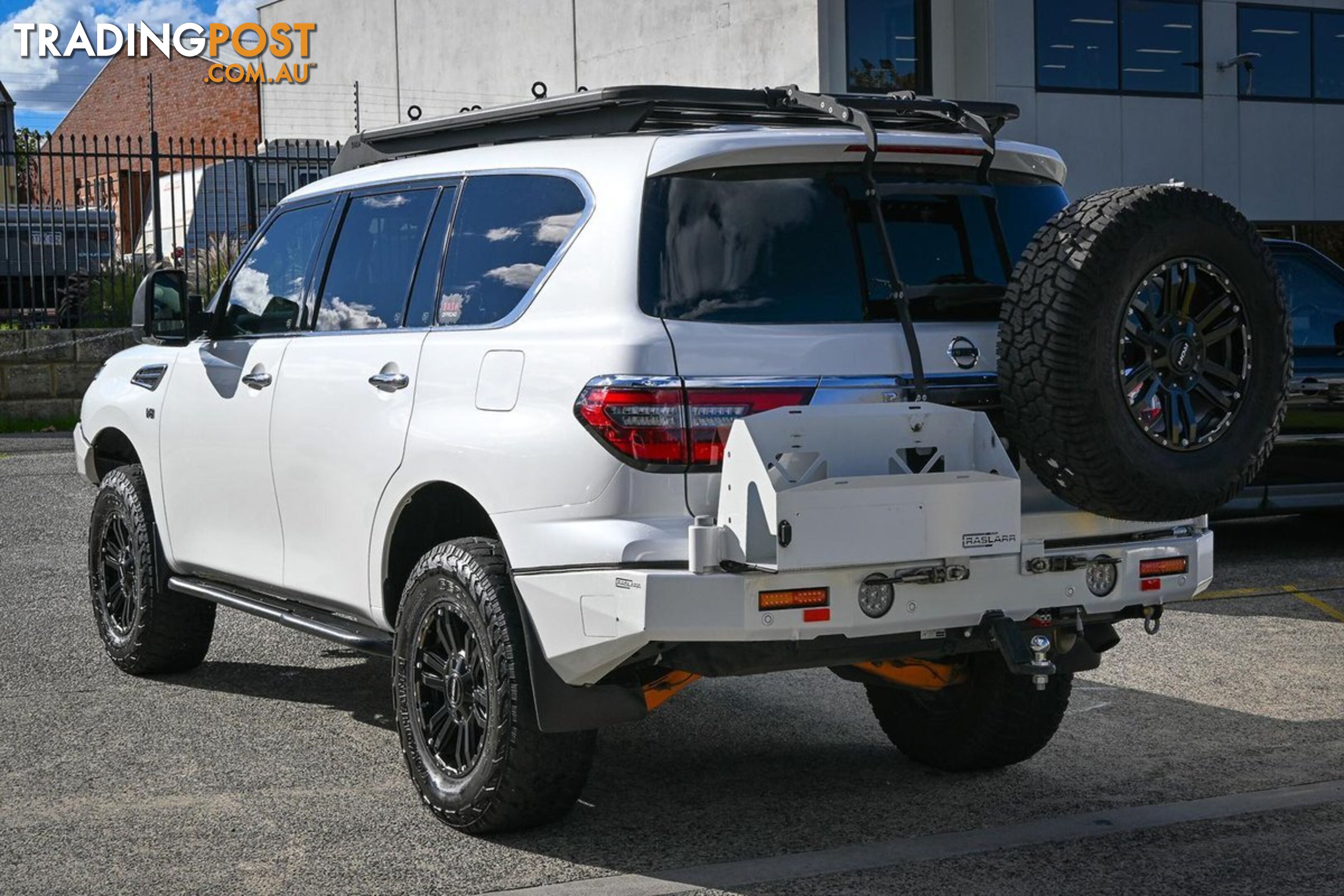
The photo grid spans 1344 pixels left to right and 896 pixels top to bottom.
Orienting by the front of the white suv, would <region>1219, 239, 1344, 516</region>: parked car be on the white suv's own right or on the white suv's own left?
on the white suv's own right

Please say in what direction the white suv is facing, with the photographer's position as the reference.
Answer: facing away from the viewer and to the left of the viewer

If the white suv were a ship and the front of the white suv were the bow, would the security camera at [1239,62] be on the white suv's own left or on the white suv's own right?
on the white suv's own right
